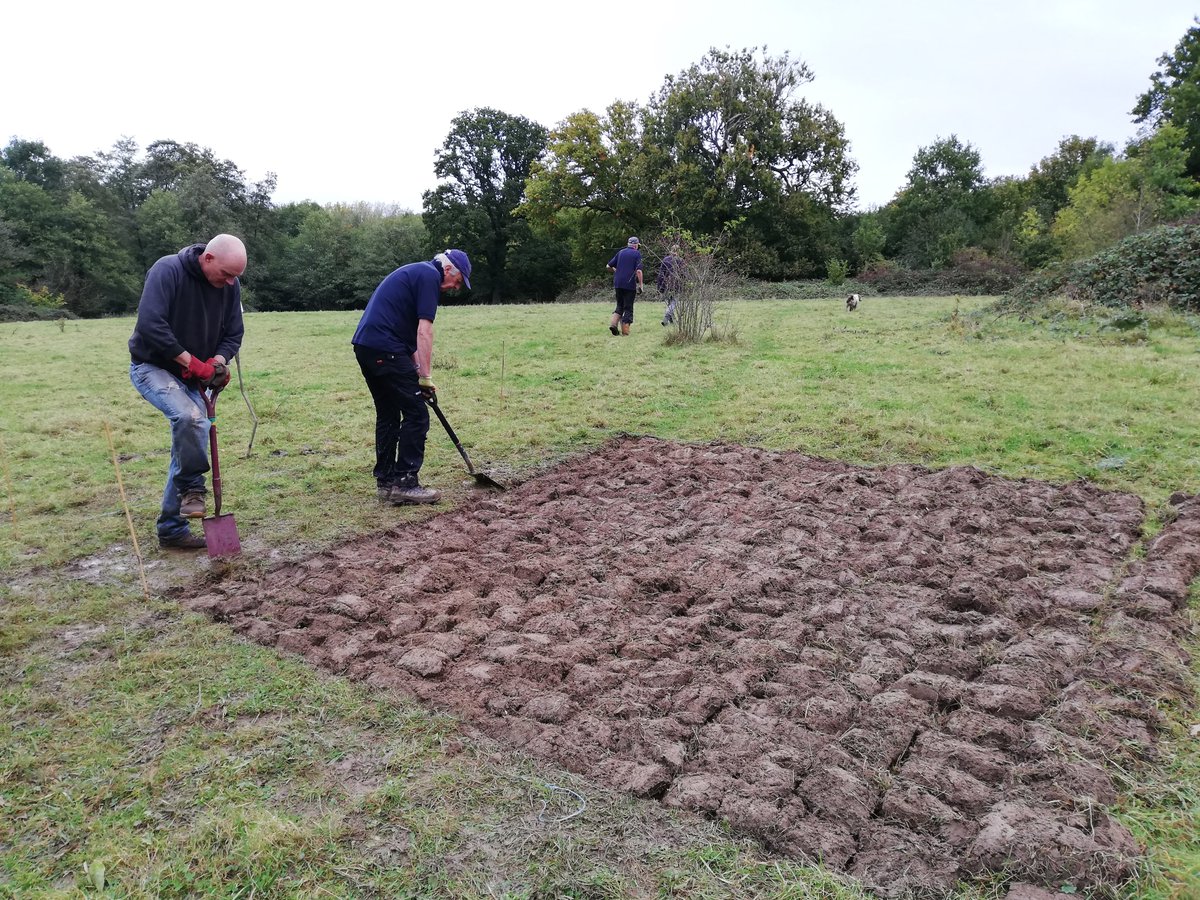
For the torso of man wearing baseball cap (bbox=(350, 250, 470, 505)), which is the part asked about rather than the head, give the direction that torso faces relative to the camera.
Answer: to the viewer's right

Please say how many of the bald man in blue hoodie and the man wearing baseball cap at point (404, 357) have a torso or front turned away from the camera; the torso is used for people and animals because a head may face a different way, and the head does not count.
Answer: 0

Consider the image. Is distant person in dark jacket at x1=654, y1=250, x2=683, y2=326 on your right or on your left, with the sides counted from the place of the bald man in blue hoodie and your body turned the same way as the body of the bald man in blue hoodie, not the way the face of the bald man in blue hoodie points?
on your left

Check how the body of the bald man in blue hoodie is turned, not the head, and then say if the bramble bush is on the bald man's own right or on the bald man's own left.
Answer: on the bald man's own left

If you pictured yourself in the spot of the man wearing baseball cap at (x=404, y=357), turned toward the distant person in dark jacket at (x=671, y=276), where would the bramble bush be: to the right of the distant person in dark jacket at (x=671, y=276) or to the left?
right

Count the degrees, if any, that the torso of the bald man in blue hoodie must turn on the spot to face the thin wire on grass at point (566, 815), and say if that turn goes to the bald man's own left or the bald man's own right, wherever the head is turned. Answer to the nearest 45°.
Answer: approximately 45° to the bald man's own right

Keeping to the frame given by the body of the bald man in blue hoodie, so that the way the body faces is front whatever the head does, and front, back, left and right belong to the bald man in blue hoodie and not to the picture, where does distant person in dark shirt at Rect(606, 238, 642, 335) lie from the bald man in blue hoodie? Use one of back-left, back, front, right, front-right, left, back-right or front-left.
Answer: left

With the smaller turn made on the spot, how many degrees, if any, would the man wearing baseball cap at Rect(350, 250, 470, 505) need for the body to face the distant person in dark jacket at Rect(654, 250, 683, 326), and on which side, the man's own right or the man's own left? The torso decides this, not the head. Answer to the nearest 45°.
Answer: approximately 45° to the man's own left

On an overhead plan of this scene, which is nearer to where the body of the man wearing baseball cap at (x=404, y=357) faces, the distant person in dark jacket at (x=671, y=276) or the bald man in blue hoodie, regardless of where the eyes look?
the distant person in dark jacket

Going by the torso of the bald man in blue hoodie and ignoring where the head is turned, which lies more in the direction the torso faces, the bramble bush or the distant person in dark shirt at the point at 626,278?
the bramble bush

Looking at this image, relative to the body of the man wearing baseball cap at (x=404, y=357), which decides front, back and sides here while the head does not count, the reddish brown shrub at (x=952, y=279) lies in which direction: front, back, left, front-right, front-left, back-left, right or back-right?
front-left

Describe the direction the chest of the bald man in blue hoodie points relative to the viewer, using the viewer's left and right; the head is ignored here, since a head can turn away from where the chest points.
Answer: facing the viewer and to the right of the viewer

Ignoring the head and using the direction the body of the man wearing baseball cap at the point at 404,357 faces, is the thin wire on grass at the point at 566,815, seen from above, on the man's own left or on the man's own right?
on the man's own right

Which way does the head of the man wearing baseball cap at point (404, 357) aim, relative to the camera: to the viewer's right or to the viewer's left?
to the viewer's right
